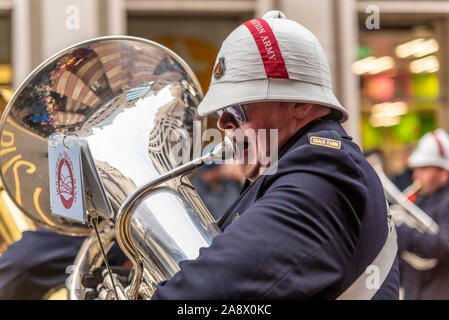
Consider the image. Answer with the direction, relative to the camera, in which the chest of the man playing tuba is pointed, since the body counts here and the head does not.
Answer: to the viewer's left

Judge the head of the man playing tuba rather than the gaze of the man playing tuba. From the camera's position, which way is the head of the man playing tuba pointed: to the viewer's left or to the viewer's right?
to the viewer's left
